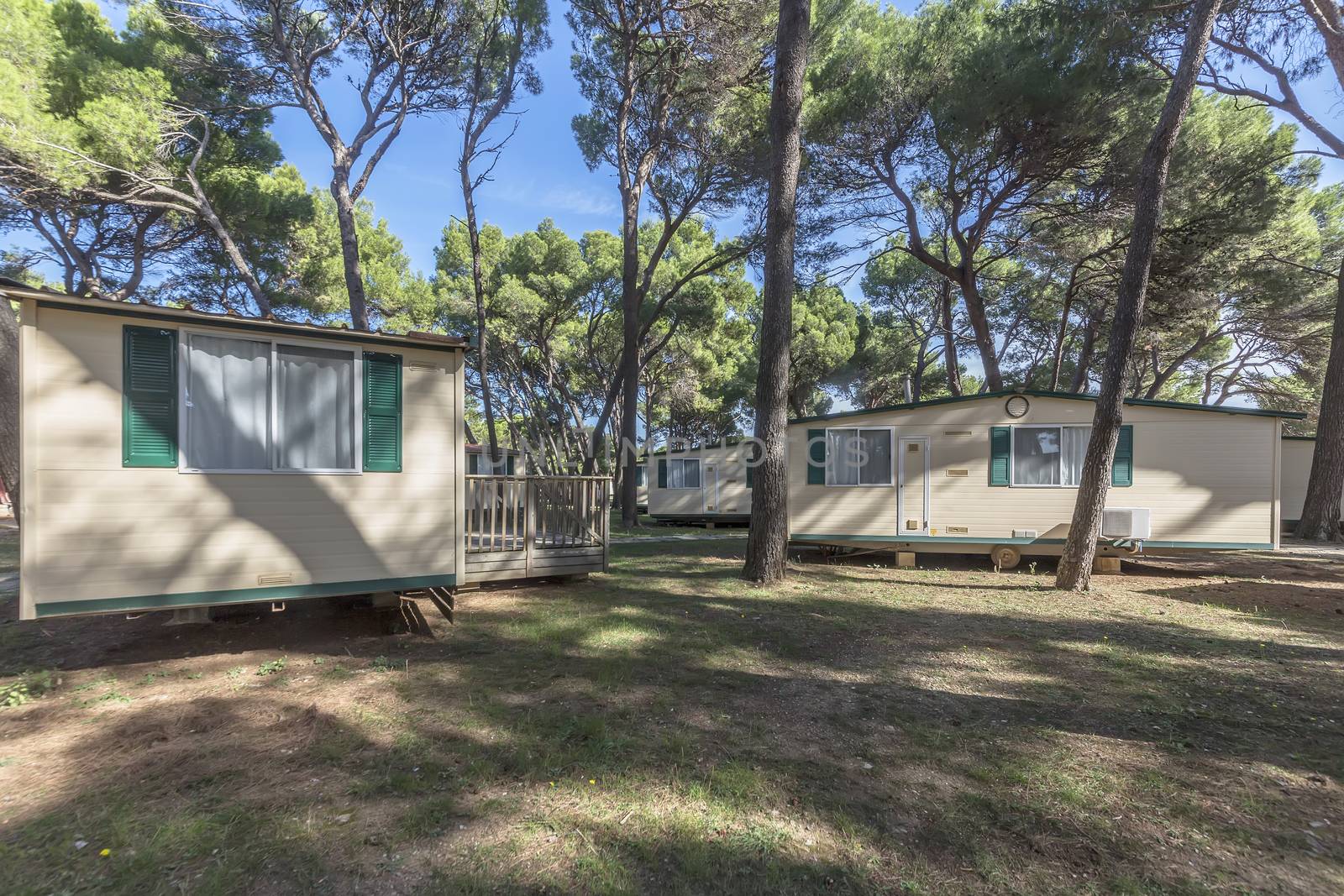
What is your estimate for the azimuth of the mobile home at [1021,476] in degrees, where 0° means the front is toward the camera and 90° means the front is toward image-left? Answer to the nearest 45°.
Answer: approximately 0°

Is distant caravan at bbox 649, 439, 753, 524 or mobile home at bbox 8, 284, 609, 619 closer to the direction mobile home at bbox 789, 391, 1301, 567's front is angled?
the mobile home

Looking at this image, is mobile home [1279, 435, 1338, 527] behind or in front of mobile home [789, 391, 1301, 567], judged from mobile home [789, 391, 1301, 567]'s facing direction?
behind
